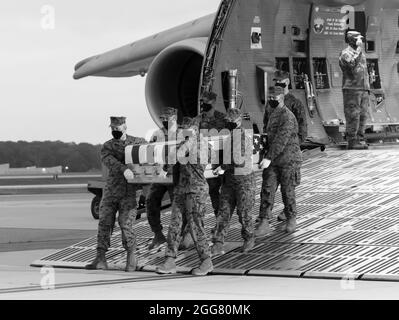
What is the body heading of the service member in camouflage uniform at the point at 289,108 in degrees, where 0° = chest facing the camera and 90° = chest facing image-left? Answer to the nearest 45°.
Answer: approximately 45°

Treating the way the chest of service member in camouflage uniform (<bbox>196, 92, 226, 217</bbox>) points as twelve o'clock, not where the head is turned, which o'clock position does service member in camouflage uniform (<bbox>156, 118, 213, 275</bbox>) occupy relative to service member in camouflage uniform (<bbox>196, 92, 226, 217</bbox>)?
service member in camouflage uniform (<bbox>156, 118, 213, 275</bbox>) is roughly at 11 o'clock from service member in camouflage uniform (<bbox>196, 92, 226, 217</bbox>).

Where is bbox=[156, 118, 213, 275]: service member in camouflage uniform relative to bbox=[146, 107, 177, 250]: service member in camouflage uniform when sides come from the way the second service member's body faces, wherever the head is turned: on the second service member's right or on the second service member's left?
on the second service member's left

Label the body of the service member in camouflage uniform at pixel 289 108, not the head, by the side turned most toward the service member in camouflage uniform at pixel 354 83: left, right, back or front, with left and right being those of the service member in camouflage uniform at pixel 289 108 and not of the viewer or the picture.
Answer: back

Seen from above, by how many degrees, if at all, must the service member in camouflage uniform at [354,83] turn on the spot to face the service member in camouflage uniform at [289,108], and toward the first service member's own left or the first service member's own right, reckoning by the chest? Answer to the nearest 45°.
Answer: approximately 45° to the first service member's own right

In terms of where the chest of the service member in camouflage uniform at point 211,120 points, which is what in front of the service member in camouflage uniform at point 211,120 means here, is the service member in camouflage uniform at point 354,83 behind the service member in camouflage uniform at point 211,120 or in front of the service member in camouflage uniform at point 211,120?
behind

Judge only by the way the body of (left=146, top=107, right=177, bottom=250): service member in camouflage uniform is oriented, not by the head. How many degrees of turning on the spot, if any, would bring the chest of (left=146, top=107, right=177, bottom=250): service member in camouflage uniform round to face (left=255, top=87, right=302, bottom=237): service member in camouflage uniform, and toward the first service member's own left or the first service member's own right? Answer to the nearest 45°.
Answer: approximately 135° to the first service member's own left
